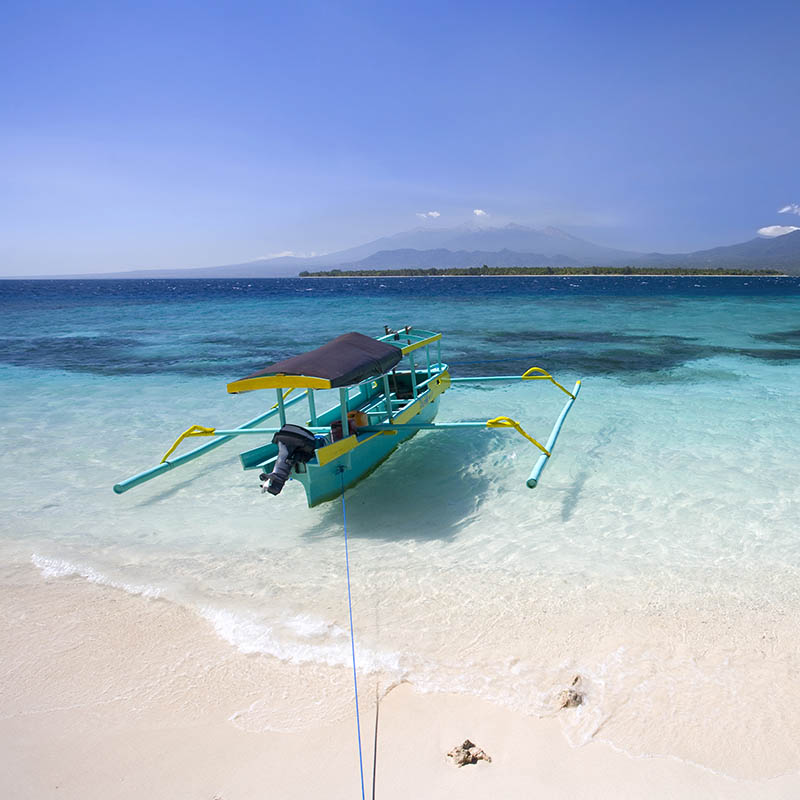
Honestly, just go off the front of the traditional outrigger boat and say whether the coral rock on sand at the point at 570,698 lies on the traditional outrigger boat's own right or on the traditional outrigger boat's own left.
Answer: on the traditional outrigger boat's own right

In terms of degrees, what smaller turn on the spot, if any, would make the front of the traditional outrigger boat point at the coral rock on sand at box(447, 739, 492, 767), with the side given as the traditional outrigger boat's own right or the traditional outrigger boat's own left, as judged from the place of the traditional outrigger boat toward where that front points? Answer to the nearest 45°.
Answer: approximately 135° to the traditional outrigger boat's own right

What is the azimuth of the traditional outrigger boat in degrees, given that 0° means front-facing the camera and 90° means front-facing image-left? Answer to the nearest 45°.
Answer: approximately 225°
